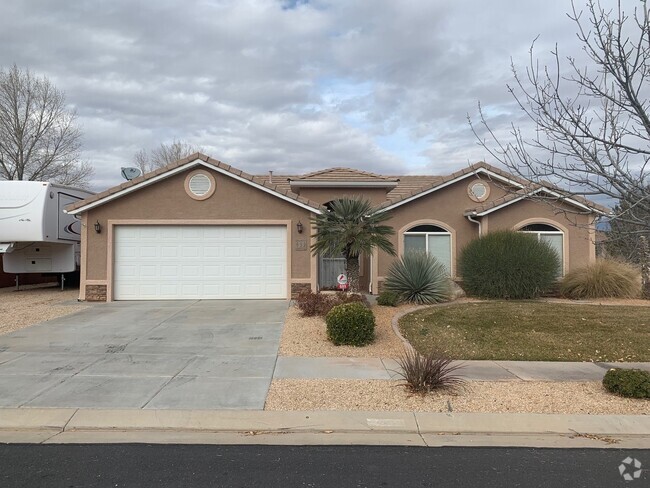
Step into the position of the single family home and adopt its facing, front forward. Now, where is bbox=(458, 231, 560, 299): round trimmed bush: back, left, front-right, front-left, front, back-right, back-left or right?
left

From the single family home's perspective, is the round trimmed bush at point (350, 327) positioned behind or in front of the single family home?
in front

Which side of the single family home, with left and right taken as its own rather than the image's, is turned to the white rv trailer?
right

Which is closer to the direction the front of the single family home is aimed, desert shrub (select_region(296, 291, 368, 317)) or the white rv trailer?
the desert shrub

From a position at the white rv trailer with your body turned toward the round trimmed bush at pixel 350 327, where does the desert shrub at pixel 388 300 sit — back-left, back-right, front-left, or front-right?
front-left

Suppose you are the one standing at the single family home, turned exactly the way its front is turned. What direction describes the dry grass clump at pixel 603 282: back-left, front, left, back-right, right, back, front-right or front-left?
left

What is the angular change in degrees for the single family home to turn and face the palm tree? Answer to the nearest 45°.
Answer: approximately 45° to its left

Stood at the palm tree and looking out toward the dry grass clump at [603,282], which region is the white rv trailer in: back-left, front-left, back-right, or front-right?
back-left

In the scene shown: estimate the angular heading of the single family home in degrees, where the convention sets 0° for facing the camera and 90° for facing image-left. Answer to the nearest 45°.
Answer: approximately 0°

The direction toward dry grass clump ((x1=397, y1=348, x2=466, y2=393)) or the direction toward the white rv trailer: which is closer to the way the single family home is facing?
the dry grass clump

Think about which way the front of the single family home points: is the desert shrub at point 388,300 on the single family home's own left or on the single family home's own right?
on the single family home's own left

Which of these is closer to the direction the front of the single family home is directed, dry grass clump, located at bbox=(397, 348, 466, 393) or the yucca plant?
the dry grass clump
